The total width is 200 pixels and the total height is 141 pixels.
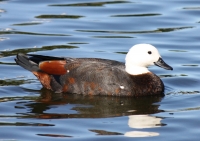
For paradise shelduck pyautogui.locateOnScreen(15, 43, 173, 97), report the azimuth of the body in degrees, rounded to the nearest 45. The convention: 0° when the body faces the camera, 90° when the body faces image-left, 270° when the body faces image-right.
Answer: approximately 270°
